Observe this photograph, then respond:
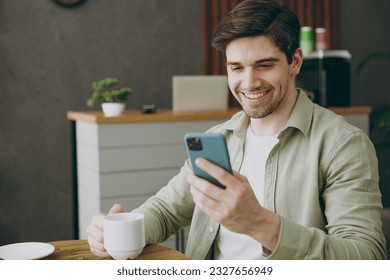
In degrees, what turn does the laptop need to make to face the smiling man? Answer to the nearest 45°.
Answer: approximately 180°

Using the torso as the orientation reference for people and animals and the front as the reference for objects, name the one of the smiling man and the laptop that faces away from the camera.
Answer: the laptop

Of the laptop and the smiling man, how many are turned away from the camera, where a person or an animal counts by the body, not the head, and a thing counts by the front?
1

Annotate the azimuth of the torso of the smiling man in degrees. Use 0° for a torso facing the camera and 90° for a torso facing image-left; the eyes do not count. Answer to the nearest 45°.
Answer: approximately 45°

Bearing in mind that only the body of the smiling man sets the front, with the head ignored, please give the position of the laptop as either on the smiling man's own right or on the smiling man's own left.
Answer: on the smiling man's own right

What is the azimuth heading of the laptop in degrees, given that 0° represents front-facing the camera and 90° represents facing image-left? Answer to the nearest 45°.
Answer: approximately 180°
